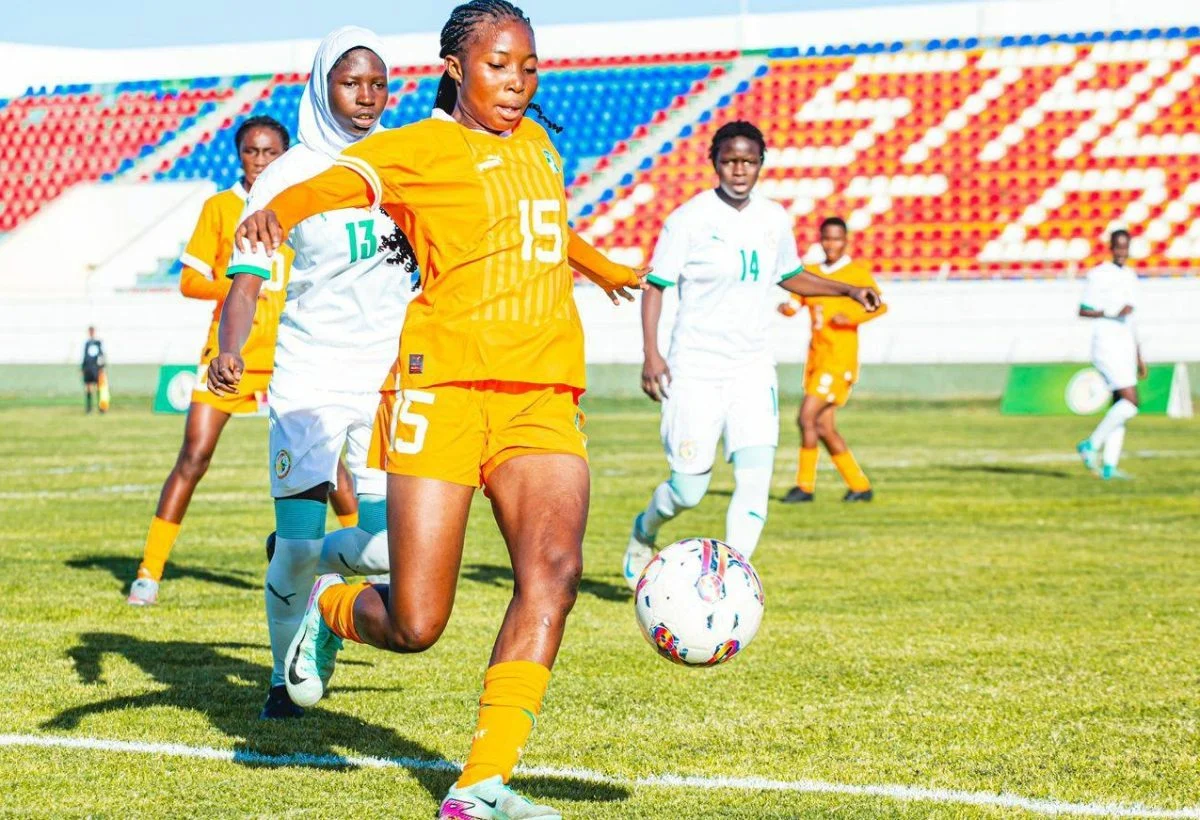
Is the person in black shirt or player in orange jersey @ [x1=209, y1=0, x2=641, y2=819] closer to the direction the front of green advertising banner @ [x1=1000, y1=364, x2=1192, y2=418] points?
the player in orange jersey

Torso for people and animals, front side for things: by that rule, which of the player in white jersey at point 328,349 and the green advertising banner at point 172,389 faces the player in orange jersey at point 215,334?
the green advertising banner

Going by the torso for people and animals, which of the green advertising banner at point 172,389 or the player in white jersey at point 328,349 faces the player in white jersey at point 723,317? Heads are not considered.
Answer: the green advertising banner

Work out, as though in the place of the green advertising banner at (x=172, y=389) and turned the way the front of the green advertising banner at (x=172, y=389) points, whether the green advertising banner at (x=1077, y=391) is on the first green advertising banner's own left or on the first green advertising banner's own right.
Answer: on the first green advertising banner's own left

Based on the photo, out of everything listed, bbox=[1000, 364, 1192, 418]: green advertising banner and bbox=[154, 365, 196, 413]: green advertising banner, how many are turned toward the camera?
2

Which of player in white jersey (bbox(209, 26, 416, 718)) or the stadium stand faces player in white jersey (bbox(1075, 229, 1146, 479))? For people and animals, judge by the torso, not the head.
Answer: the stadium stand

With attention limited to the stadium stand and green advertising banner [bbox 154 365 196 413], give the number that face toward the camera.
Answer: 2

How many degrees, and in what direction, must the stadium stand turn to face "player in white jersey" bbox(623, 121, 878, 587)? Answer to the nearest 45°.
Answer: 0° — it already faces them

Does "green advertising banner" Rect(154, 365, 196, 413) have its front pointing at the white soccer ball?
yes

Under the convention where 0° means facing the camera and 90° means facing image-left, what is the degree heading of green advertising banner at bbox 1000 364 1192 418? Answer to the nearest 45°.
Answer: approximately 0°
